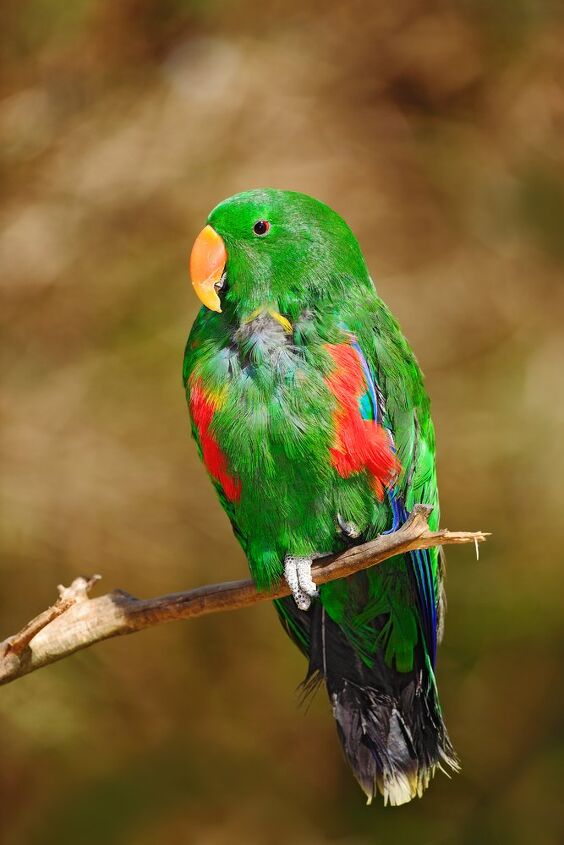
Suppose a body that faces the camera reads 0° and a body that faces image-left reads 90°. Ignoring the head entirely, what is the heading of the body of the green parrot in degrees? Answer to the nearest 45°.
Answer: approximately 45°
